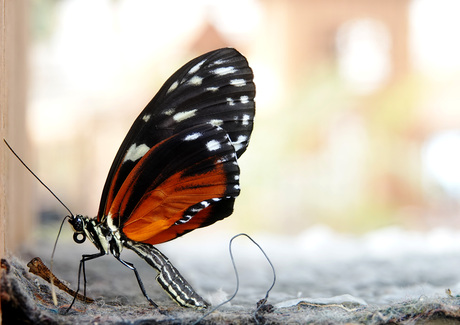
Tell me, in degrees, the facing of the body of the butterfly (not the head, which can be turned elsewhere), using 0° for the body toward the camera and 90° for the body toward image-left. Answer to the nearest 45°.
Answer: approximately 90°
